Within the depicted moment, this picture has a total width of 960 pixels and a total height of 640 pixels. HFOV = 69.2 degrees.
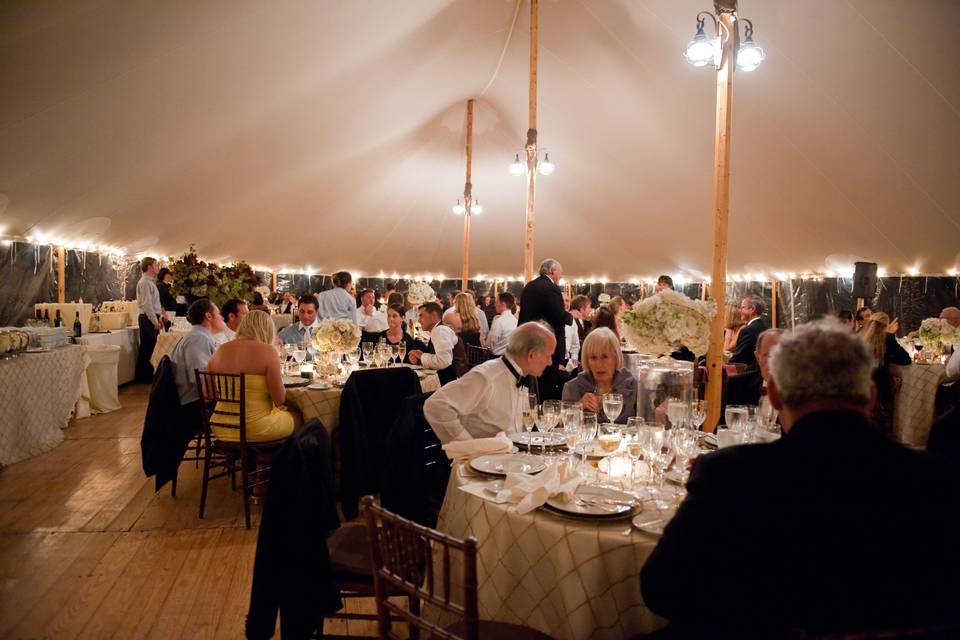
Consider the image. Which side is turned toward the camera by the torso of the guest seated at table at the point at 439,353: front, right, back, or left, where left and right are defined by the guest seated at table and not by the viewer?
left

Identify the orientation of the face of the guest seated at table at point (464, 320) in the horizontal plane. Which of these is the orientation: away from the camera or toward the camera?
away from the camera

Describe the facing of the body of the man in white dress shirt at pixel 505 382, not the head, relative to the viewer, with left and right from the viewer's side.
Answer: facing to the right of the viewer

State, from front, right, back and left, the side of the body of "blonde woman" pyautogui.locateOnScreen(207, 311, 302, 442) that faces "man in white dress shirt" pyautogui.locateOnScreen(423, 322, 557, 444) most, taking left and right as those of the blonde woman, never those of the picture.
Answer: right

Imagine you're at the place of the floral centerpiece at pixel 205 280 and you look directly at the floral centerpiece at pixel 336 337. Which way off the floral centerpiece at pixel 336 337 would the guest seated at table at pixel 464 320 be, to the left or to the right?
left

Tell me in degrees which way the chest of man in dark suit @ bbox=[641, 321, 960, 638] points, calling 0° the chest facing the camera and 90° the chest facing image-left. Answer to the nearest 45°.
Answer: approximately 180°

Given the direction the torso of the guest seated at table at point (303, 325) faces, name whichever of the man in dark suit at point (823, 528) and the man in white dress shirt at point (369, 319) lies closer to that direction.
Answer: the man in dark suit

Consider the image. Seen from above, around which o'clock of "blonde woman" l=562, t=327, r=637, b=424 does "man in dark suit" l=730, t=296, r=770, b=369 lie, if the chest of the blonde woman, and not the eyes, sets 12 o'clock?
The man in dark suit is roughly at 7 o'clock from the blonde woman.

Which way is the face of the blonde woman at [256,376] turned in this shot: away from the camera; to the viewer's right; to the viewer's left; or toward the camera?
away from the camera

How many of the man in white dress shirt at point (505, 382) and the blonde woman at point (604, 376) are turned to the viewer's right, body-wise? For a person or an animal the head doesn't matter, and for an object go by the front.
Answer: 1

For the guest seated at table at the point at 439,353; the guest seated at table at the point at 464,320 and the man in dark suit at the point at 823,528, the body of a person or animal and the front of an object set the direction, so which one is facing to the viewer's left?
the guest seated at table at the point at 439,353

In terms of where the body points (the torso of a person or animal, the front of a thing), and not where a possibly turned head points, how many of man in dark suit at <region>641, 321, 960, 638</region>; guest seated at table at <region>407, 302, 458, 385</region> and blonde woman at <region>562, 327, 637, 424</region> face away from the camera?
1

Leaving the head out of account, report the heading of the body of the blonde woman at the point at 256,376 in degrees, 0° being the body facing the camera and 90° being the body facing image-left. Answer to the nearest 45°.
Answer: approximately 225°
